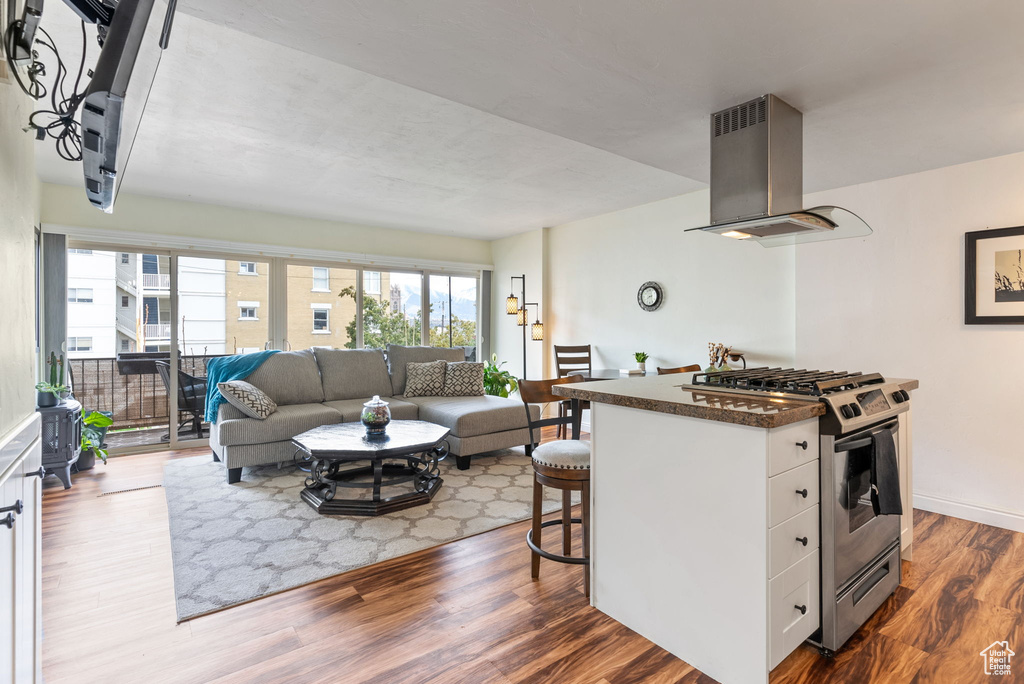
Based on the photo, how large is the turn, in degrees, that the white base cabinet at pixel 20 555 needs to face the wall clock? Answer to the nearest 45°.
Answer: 0° — it already faces it

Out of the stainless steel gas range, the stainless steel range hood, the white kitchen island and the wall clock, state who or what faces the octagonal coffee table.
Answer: the wall clock

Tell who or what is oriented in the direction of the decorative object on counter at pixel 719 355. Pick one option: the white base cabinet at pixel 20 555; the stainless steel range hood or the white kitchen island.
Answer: the white base cabinet

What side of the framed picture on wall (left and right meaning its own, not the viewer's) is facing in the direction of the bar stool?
front

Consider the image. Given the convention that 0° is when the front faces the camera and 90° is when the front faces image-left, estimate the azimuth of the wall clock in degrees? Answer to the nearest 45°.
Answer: approximately 45°

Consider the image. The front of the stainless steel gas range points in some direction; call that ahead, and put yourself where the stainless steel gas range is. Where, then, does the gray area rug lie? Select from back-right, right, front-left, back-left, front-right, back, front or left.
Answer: back-right

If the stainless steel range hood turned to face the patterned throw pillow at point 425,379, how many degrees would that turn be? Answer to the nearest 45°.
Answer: approximately 180°

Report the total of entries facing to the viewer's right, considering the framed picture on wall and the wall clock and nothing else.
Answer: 0

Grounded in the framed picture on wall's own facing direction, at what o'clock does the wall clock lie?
The wall clock is roughly at 2 o'clock from the framed picture on wall.

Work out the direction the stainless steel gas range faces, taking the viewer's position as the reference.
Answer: facing the viewer and to the right of the viewer

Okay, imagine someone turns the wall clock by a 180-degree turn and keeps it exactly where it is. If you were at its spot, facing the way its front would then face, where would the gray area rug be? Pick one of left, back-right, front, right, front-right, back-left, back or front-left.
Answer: back

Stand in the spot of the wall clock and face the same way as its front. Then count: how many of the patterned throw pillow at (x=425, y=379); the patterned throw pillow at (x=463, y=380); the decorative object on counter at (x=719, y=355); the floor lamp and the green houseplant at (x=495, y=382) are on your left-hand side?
1

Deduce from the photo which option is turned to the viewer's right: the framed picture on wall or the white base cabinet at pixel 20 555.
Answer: the white base cabinet

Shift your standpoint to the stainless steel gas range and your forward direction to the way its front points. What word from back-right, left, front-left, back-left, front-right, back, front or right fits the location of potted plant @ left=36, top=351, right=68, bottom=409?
back-right

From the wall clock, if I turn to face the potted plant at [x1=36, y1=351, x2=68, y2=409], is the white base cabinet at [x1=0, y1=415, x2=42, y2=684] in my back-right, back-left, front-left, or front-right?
front-left

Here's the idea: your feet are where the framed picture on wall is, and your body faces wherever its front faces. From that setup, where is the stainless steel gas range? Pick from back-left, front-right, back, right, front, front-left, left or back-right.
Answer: front-left

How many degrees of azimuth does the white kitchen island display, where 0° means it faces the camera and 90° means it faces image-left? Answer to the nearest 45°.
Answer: approximately 315°

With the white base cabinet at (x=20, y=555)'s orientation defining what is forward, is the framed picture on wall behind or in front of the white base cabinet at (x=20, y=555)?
in front

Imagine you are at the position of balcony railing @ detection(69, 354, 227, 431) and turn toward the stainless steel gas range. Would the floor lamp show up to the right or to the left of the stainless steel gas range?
left

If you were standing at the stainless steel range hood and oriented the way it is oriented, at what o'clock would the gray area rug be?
The gray area rug is roughly at 4 o'clock from the stainless steel range hood.
